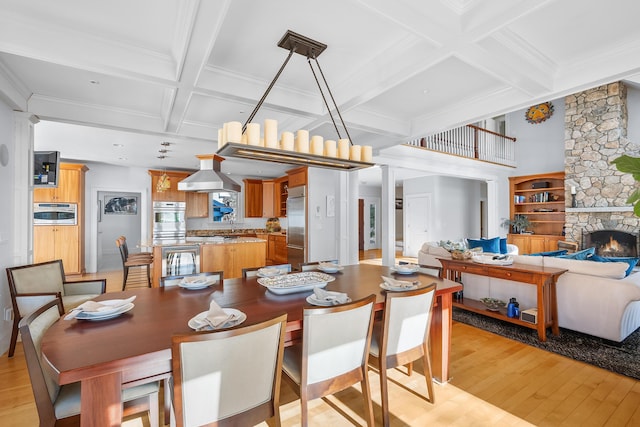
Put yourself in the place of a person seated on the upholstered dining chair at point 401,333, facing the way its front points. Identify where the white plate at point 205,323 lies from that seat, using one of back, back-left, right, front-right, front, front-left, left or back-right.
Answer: left

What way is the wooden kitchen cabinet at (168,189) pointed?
toward the camera

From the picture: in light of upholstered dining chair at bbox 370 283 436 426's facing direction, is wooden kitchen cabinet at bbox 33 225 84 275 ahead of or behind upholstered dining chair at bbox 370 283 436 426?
ahead

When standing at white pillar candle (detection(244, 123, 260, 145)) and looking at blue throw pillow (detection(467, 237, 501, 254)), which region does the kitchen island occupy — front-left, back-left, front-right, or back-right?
front-left

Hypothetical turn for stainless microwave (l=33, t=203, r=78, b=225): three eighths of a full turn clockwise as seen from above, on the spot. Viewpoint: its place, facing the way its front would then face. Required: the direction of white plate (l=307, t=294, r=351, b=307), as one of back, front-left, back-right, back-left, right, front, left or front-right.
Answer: back-left

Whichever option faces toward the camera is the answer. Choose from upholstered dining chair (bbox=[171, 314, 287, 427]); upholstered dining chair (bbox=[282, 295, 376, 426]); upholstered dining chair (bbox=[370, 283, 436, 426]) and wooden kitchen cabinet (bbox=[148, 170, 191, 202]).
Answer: the wooden kitchen cabinet

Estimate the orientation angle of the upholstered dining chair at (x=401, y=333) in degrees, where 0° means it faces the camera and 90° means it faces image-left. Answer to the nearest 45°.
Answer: approximately 135°

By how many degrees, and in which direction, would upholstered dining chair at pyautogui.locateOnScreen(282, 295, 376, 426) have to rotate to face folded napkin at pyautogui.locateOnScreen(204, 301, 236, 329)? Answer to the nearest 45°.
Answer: approximately 45° to its left

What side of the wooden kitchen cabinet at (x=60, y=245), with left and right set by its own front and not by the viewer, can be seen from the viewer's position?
front

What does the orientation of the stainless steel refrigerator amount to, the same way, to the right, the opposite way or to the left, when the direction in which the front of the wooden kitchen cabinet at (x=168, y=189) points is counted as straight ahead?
to the right

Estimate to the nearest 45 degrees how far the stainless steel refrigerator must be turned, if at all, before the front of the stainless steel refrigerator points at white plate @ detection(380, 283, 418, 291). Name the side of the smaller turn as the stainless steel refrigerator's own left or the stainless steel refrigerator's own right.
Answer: approximately 45° to the stainless steel refrigerator's own left

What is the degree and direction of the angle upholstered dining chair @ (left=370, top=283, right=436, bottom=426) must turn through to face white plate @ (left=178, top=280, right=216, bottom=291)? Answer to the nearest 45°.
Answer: approximately 45° to its left

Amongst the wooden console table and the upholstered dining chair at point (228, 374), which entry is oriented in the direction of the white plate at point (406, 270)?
the wooden console table

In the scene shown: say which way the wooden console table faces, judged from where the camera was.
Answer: facing the viewer and to the left of the viewer

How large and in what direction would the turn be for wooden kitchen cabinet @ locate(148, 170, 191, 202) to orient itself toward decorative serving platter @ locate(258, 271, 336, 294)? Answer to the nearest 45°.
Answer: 0° — it already faces it

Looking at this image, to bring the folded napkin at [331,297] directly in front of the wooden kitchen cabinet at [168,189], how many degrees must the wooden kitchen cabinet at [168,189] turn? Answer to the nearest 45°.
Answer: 0° — it already faces it
